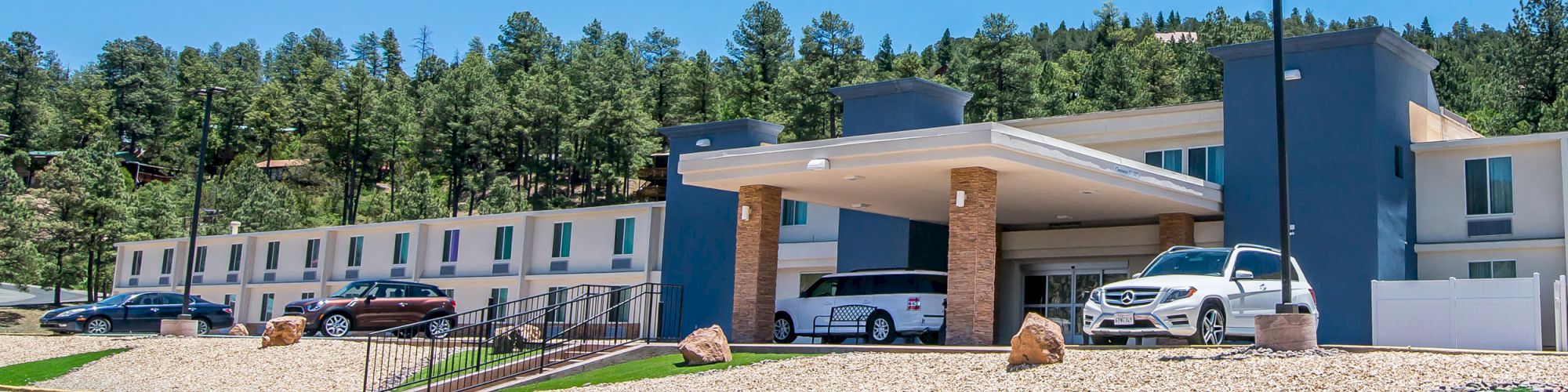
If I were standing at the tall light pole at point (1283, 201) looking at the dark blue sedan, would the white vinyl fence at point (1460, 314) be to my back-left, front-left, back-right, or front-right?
back-right

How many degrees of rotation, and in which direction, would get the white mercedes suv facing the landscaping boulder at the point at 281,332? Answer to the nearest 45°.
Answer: approximately 45° to its right

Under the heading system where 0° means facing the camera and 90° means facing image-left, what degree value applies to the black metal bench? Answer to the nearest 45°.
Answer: approximately 45°

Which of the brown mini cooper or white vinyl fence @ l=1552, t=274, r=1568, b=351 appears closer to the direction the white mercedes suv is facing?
the brown mini cooper

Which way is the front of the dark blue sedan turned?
to the viewer's left

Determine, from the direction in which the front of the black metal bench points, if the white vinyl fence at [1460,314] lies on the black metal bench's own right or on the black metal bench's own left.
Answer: on the black metal bench's own left

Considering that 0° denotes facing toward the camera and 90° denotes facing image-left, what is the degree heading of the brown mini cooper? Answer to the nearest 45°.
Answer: approximately 45°
